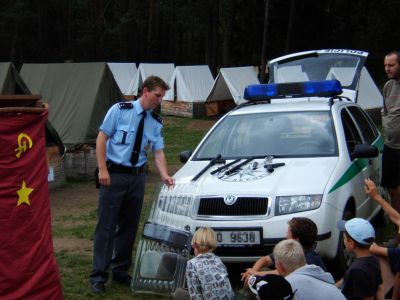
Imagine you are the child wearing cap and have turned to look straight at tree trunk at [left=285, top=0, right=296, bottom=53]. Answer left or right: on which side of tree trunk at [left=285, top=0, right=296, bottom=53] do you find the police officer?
left

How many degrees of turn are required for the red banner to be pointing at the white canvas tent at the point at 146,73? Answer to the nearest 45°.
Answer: approximately 180°

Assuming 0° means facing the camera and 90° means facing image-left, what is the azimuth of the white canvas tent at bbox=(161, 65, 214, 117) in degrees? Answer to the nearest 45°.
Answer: approximately 45°

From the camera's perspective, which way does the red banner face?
toward the camera

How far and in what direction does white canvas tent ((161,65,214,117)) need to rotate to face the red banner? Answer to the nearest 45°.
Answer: approximately 45° to its left

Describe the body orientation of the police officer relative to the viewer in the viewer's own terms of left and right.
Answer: facing the viewer and to the right of the viewer

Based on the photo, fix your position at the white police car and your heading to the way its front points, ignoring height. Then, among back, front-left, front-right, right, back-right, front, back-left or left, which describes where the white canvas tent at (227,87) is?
back-right

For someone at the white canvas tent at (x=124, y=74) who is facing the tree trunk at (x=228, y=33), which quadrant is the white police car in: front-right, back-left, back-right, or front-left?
back-right

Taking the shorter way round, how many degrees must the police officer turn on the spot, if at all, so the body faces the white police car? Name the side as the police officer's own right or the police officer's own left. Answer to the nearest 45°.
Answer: approximately 45° to the police officer's own left

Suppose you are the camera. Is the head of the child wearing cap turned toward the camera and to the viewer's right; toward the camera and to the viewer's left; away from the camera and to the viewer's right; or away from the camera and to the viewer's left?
away from the camera and to the viewer's left

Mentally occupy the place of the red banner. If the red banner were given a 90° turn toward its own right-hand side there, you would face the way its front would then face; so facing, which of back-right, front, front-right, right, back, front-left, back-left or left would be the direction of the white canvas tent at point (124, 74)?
right

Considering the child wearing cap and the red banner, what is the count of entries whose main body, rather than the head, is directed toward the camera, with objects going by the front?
1

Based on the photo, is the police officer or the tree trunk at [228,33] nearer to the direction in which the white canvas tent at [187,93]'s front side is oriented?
the police officer

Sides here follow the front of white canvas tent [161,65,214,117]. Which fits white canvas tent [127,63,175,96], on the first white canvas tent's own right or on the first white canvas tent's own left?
on the first white canvas tent's own right

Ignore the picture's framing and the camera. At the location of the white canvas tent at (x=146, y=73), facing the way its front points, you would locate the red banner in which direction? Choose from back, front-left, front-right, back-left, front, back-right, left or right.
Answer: front-left

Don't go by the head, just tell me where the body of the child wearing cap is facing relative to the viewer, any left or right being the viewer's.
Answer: facing away from the viewer and to the left of the viewer
